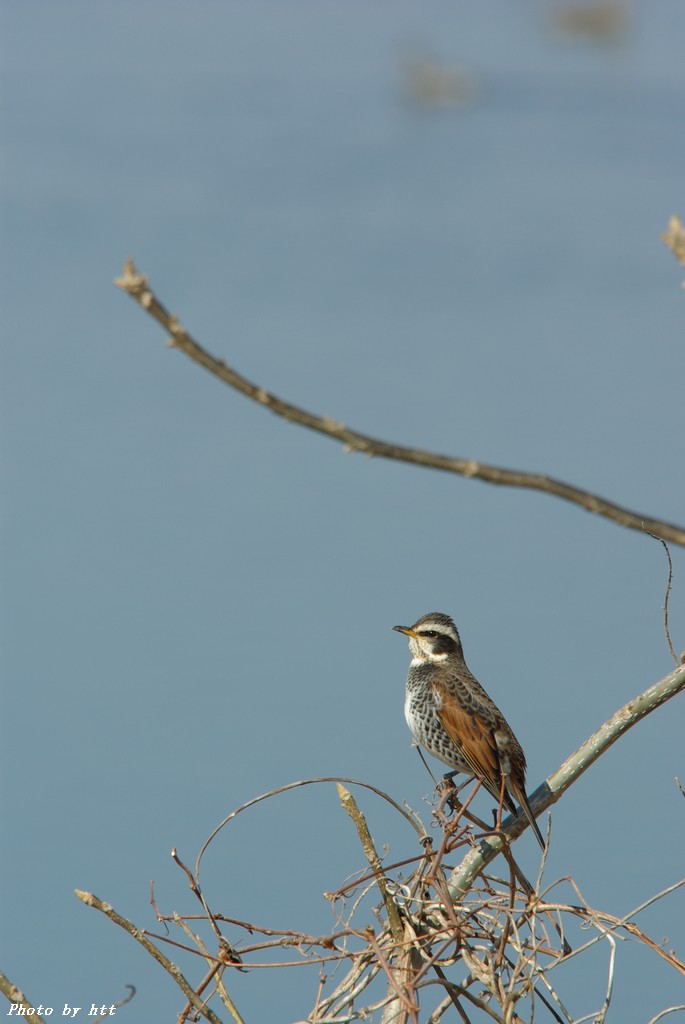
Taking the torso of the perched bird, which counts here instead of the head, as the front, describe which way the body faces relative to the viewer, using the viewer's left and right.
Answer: facing to the left of the viewer
